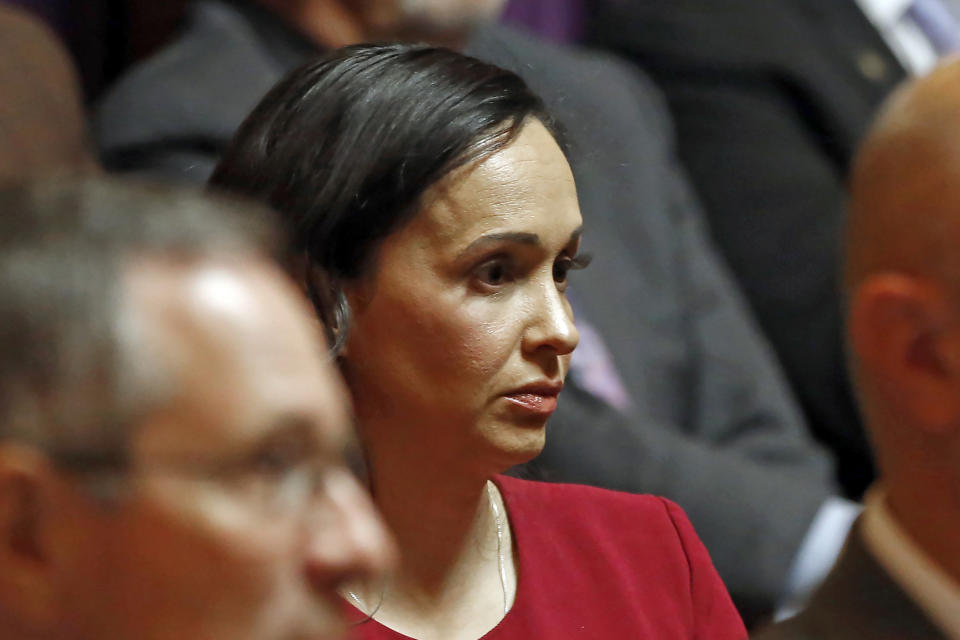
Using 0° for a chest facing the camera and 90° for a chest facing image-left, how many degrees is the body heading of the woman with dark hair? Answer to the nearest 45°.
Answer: approximately 315°
